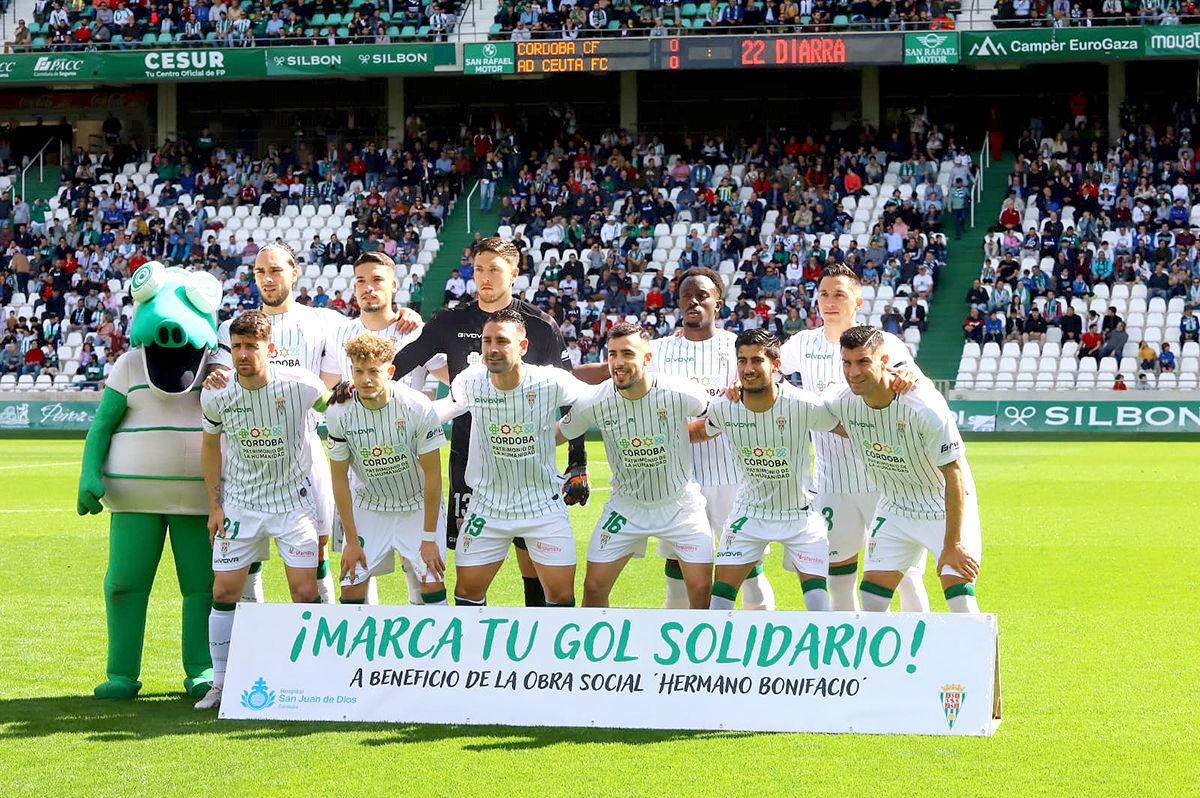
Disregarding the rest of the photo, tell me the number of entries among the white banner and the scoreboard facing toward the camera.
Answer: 2

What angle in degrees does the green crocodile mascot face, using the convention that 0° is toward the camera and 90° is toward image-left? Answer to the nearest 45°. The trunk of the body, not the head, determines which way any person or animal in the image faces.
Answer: approximately 0°

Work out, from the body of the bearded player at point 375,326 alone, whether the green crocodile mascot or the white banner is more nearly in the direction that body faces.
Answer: the white banner

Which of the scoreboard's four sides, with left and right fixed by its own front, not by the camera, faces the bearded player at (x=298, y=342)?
front

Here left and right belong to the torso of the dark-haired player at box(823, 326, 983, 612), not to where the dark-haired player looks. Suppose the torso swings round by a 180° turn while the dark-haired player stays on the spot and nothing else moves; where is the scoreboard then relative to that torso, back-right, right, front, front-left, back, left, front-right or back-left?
front-left

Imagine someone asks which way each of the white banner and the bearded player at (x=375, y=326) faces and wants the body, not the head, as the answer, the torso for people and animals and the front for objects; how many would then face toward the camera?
2

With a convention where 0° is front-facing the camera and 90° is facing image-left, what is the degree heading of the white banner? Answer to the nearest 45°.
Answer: approximately 0°

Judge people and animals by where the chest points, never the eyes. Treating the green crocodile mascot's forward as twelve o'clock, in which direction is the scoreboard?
The scoreboard is roughly at 7 o'clock from the green crocodile mascot.

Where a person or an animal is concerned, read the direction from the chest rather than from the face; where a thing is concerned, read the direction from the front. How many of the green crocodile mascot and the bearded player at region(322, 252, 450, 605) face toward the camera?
2
